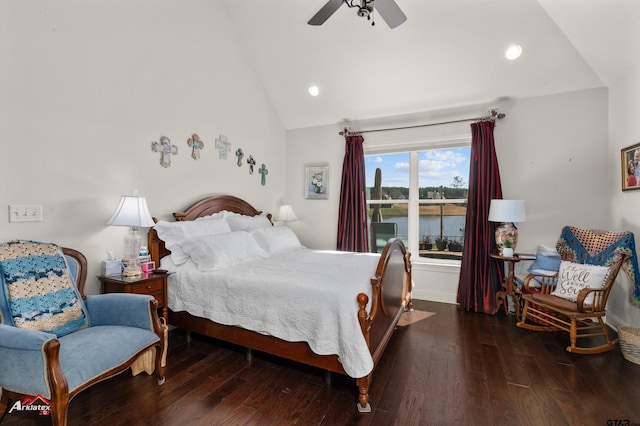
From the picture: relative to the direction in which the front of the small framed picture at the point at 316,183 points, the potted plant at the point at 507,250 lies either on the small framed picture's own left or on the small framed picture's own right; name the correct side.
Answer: on the small framed picture's own left

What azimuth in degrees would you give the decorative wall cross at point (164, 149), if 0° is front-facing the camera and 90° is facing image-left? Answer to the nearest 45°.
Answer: approximately 315°

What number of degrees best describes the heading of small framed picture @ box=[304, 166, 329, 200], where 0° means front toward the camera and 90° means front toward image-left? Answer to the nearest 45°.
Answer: approximately 0°

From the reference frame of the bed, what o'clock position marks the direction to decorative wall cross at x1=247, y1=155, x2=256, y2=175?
The decorative wall cross is roughly at 7 o'clock from the bed.

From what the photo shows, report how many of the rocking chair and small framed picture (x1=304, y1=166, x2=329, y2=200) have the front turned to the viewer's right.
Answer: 0

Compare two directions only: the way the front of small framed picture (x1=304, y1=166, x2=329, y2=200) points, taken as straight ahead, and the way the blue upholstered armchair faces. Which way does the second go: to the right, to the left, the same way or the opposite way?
to the left

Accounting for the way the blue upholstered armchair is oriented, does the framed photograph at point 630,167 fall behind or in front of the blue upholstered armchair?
in front

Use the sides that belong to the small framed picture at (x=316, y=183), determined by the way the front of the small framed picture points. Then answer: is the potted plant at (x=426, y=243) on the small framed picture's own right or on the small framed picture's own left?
on the small framed picture's own left

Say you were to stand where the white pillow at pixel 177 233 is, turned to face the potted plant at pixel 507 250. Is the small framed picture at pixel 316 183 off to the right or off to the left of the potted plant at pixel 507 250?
left

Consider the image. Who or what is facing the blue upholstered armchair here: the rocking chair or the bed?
the rocking chair

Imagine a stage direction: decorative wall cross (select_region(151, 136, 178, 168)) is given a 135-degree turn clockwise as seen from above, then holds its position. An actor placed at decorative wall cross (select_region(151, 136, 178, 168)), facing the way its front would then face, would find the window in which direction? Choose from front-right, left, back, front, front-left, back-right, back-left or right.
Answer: back

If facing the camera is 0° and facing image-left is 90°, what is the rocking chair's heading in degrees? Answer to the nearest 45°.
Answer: approximately 45°

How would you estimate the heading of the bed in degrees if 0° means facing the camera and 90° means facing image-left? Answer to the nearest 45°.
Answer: approximately 315°

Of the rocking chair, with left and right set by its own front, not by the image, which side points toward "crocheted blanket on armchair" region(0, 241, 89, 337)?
front
